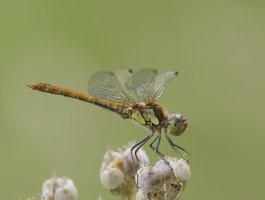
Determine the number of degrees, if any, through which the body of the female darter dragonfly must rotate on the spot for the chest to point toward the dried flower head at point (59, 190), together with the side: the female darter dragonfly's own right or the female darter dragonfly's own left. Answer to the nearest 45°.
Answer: approximately 180°

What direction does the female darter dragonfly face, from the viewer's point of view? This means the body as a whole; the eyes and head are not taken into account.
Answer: to the viewer's right
